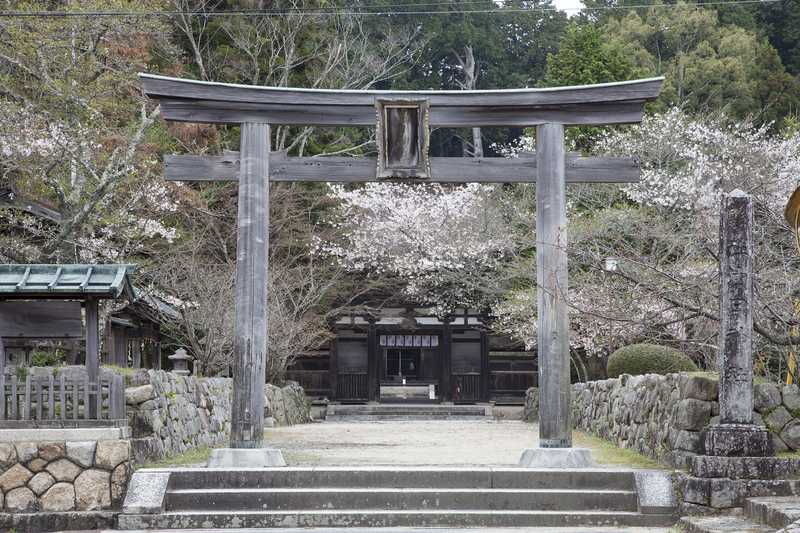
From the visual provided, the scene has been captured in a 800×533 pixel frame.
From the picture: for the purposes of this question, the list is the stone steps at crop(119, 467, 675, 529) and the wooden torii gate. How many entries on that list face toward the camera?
2

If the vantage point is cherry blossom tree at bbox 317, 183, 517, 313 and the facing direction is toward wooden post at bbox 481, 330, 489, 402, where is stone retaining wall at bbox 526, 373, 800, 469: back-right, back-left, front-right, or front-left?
back-right

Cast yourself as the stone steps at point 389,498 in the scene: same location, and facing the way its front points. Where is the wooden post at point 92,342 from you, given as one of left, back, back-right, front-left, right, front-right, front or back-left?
right

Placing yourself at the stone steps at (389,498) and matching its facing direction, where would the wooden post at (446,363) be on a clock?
The wooden post is roughly at 6 o'clock from the stone steps.

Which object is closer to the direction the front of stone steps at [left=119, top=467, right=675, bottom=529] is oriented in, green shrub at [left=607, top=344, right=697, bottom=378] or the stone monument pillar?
the stone monument pillar

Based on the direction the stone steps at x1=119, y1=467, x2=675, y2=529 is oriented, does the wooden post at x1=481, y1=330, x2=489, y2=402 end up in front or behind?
behind

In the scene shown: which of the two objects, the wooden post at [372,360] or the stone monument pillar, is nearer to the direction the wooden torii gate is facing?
the stone monument pillar

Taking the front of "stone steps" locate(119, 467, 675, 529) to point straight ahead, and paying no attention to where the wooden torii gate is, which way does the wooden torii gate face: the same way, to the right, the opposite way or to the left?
the same way

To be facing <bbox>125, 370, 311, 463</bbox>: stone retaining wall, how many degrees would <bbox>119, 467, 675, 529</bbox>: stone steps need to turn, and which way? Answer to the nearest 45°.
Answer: approximately 135° to its right

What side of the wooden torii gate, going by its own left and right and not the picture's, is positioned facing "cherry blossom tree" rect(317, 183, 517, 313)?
back

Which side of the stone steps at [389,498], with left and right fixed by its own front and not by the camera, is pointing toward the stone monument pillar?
left

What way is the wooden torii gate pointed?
toward the camera

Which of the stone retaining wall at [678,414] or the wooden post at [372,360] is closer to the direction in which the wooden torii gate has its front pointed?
the stone retaining wall
